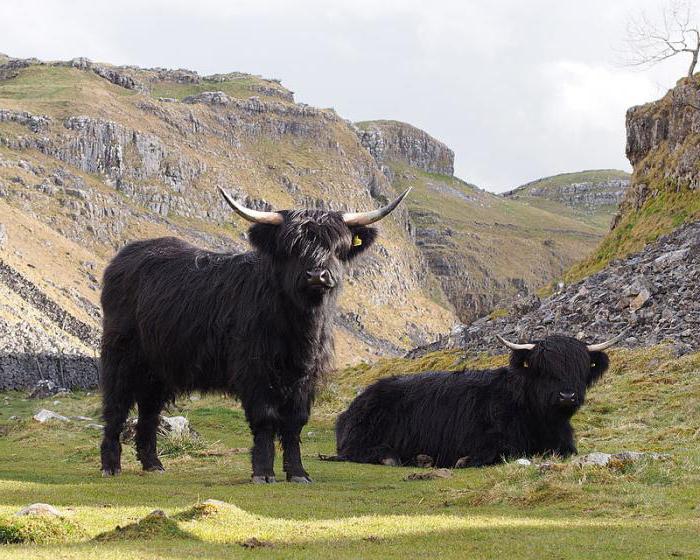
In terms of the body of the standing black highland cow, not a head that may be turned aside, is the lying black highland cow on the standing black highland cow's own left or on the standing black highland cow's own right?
on the standing black highland cow's own left

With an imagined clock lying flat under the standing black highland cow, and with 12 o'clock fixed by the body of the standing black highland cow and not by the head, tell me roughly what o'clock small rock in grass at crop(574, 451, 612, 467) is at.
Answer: The small rock in grass is roughly at 11 o'clock from the standing black highland cow.

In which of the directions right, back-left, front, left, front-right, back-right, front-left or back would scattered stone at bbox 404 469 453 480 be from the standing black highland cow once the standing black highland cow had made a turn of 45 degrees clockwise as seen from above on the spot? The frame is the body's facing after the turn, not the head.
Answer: left

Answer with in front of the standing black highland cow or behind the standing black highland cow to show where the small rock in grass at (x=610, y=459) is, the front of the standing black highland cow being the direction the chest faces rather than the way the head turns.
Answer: in front

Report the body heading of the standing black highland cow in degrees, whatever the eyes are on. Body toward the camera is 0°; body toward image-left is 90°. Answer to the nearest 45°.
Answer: approximately 315°

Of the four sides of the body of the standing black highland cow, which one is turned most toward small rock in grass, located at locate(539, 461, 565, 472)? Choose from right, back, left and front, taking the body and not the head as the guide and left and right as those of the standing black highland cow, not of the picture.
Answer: front

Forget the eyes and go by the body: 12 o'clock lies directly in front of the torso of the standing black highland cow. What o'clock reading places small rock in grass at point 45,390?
The small rock in grass is roughly at 7 o'clock from the standing black highland cow.

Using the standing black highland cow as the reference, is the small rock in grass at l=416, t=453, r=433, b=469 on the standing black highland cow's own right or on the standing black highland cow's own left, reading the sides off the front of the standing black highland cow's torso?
on the standing black highland cow's own left

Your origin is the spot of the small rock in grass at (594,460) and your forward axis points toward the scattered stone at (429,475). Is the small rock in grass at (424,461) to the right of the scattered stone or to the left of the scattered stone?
right

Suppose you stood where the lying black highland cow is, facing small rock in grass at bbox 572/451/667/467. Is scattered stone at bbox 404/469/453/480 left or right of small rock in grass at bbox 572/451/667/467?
right
